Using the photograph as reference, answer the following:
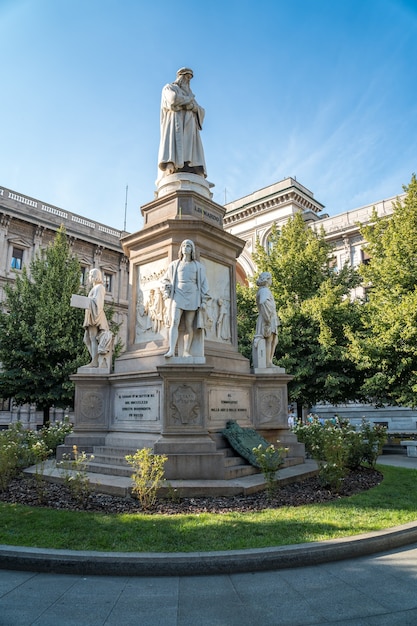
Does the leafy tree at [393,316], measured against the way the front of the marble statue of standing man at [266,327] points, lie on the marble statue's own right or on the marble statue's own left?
on the marble statue's own left

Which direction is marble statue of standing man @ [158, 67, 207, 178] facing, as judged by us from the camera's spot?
facing the viewer and to the right of the viewer

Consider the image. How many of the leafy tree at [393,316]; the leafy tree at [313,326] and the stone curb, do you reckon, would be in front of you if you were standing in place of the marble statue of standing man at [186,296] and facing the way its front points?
1

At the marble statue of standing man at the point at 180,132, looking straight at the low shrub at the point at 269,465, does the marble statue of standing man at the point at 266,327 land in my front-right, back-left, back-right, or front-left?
front-left

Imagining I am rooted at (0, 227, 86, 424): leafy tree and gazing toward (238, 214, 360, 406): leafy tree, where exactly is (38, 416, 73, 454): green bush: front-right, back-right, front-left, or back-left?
front-right

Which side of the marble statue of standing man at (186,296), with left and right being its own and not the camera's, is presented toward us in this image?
front

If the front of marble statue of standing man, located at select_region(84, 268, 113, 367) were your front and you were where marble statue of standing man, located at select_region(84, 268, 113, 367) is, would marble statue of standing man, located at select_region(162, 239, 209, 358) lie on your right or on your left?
on your left

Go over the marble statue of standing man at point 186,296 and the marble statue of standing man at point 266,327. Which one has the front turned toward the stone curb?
the marble statue of standing man at point 186,296

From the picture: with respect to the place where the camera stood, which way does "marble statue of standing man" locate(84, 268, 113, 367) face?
facing to the left of the viewer
